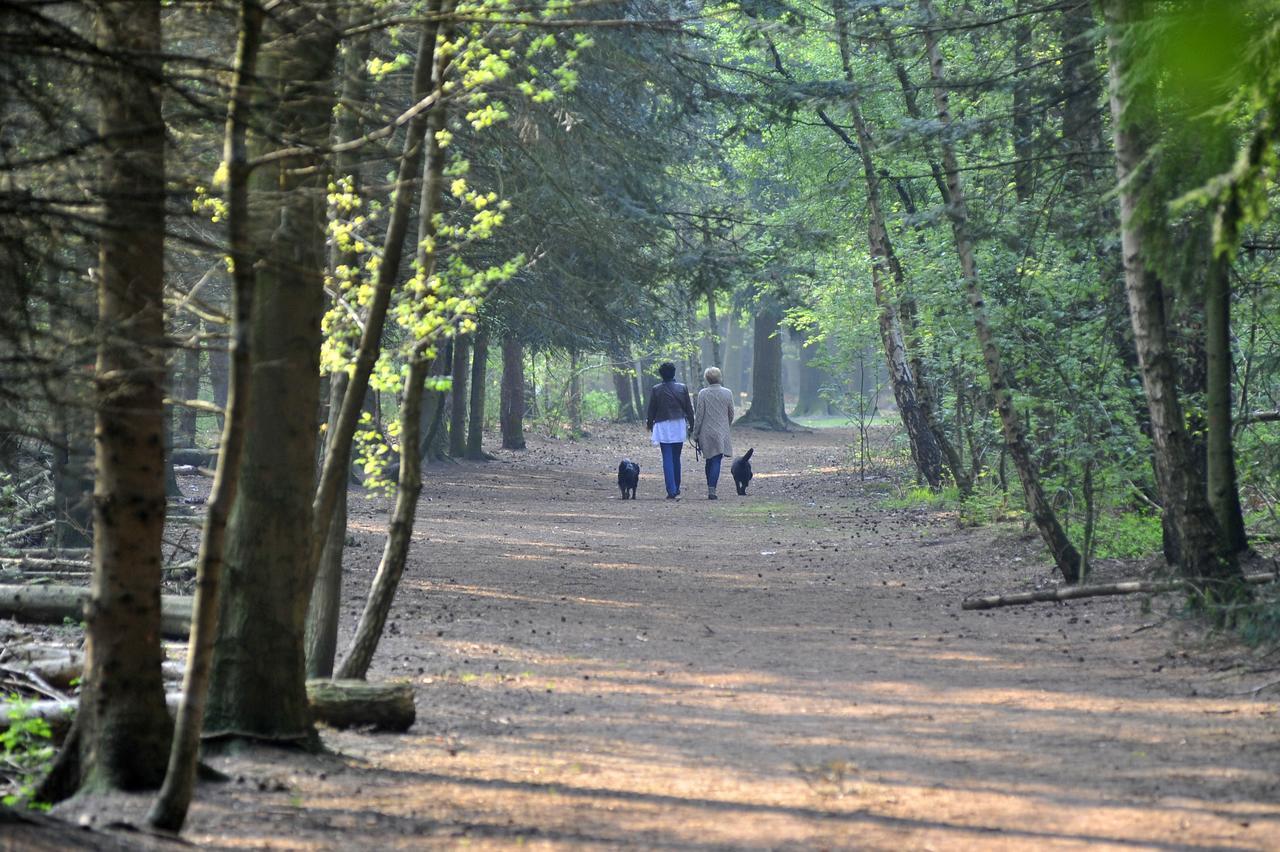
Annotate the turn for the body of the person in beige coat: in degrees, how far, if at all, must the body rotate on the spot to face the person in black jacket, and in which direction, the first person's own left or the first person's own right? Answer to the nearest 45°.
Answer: approximately 90° to the first person's own left

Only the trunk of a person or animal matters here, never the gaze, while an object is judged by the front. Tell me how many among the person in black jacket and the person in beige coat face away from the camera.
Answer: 2

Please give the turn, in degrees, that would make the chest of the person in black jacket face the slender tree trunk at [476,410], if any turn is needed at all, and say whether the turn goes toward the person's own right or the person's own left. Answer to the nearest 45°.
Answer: approximately 45° to the person's own left

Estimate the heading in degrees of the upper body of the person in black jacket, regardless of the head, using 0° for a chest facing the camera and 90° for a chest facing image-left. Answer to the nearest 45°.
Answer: approximately 180°

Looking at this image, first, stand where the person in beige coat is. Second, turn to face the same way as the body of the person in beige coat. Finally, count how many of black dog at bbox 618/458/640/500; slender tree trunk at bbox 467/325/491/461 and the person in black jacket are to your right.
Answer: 0

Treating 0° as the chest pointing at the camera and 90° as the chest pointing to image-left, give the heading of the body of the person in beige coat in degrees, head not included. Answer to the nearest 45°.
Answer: approximately 180°

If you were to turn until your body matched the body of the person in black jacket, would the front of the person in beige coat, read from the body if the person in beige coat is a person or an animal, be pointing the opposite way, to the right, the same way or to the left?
the same way

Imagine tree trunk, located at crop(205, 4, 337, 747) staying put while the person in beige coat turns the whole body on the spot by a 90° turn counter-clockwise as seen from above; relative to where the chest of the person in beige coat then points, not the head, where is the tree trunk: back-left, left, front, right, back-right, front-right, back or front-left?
left

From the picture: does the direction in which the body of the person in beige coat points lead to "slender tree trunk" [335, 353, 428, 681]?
no

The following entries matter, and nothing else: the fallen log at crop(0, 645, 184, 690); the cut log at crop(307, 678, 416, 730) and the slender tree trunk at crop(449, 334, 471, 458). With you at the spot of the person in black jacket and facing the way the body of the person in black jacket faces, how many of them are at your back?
2

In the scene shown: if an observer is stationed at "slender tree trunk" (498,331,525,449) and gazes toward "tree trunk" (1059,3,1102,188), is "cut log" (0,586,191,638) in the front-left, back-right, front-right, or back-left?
front-right

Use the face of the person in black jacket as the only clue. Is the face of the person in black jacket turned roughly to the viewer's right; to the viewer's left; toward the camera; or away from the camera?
away from the camera

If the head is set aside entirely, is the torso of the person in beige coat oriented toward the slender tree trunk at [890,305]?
no

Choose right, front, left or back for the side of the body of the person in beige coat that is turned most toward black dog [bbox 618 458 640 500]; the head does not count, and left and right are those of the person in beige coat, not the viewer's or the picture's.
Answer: left

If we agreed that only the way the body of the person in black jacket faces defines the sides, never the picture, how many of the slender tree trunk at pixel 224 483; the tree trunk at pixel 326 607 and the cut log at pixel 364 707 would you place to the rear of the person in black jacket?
3

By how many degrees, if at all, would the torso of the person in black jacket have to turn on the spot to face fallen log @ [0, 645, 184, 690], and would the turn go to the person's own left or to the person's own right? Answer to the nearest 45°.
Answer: approximately 180°

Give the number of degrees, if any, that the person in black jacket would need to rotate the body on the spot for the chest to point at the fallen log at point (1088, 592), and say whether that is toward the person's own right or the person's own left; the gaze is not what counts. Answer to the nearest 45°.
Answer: approximately 180°

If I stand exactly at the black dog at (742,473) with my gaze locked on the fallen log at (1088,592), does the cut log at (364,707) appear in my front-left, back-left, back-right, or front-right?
front-right
